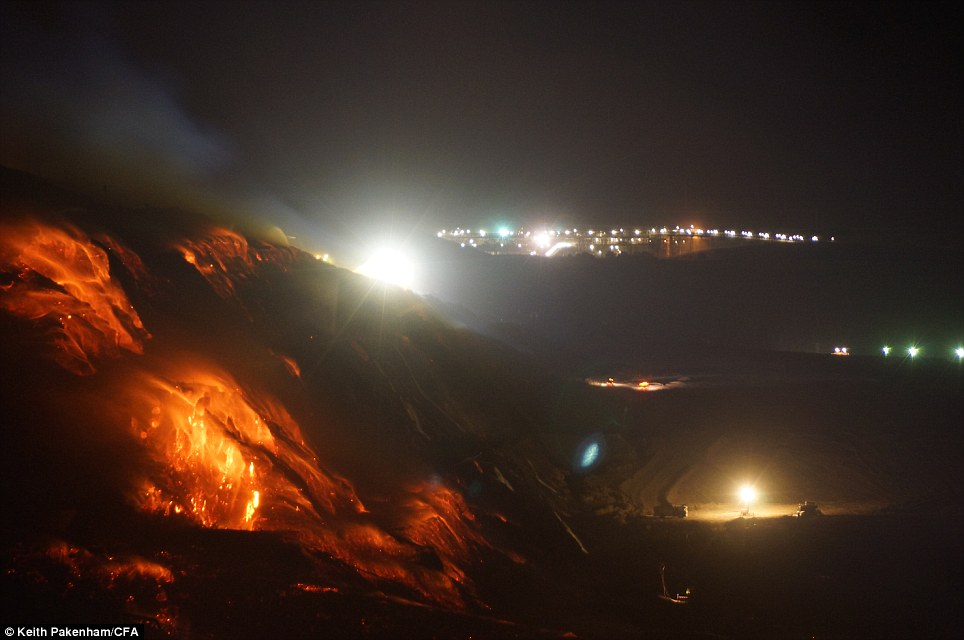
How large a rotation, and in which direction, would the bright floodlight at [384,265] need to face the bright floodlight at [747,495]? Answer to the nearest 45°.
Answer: approximately 45° to its left

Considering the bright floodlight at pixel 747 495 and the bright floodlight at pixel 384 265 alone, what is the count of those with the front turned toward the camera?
2

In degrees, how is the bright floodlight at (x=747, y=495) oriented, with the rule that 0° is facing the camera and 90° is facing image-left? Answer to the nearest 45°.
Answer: approximately 0°

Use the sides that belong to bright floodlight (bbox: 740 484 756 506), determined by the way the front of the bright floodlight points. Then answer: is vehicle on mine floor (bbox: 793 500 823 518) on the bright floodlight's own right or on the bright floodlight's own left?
on the bright floodlight's own left

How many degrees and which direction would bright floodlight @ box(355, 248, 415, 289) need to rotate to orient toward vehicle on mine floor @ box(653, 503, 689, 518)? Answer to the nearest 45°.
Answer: approximately 45° to its left

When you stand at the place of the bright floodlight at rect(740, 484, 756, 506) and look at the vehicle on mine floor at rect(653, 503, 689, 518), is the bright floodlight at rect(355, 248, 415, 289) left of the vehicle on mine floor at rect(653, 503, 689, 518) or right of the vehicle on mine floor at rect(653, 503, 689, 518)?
right

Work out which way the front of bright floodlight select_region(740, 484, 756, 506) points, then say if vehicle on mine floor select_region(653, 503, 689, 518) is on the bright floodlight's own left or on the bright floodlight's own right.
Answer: on the bright floodlight's own right
